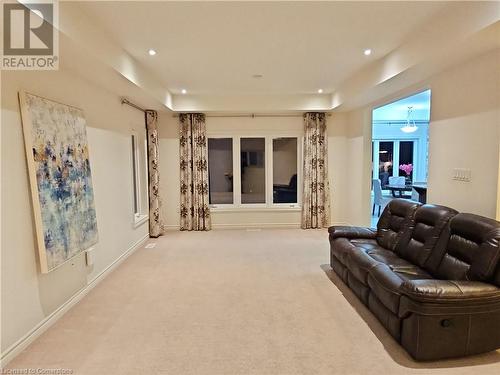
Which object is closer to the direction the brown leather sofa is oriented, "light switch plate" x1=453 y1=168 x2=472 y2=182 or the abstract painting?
the abstract painting

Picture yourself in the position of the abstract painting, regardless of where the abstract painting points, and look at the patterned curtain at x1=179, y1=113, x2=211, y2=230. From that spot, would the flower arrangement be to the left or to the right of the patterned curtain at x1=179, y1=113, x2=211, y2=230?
right

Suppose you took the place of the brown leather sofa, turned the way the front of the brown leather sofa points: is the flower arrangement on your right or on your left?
on your right

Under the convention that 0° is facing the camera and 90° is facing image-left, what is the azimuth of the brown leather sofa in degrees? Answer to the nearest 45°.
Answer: approximately 45°

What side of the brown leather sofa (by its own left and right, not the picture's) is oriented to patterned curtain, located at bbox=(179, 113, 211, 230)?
right

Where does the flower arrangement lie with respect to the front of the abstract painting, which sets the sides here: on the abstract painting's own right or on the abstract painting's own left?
on the abstract painting's own left

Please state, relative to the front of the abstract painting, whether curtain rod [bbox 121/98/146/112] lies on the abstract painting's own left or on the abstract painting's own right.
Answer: on the abstract painting's own left

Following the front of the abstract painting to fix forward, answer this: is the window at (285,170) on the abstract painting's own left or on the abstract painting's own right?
on the abstract painting's own left

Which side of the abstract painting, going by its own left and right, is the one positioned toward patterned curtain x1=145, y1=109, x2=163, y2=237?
left

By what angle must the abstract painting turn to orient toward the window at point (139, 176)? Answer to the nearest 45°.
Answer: approximately 90° to its left

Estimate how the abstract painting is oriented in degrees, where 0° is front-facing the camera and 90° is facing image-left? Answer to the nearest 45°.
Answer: approximately 315°
